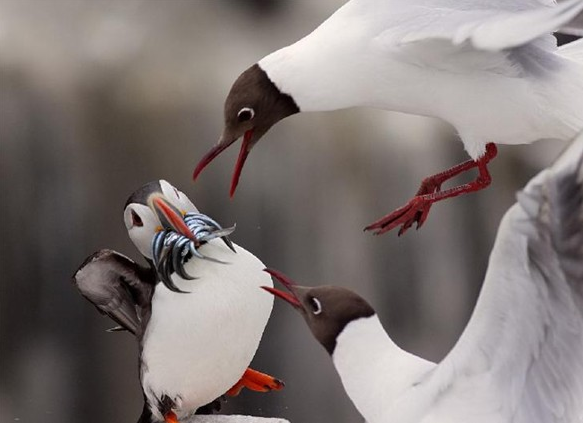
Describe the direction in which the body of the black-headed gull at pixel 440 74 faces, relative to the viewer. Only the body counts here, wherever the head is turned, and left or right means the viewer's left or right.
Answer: facing to the left of the viewer

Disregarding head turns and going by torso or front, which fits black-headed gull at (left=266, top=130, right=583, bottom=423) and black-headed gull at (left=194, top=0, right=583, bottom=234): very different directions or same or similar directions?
same or similar directions

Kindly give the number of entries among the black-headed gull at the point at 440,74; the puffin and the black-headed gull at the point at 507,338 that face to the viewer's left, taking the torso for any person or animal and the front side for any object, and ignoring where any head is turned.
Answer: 2

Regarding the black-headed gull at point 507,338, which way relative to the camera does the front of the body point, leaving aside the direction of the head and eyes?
to the viewer's left
